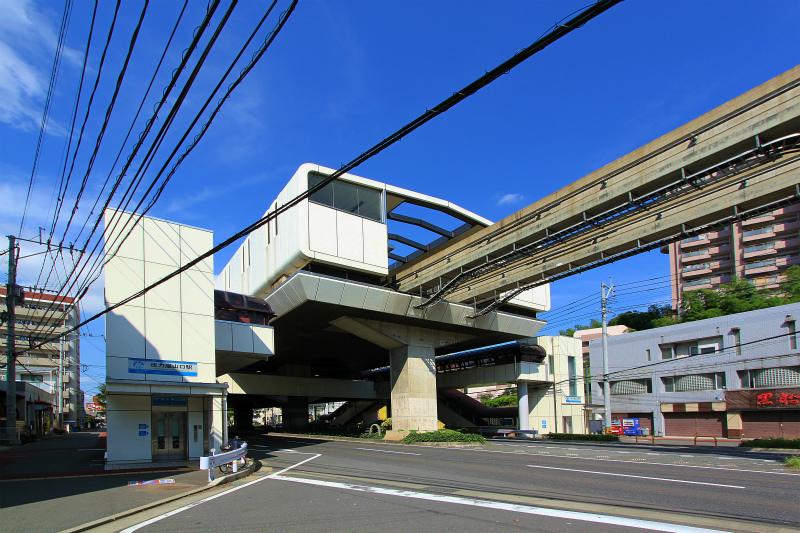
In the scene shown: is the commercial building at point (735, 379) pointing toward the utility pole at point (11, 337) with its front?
yes

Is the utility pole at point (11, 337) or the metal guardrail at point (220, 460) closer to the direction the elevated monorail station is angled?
the metal guardrail

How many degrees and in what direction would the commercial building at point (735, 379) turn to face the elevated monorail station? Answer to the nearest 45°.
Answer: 0° — it already faces it

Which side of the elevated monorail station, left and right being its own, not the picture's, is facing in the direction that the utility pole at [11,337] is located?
right

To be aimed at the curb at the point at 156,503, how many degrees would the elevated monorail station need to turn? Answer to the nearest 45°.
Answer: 0° — it already faces it

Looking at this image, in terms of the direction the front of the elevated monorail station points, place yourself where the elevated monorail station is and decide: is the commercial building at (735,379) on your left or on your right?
on your left

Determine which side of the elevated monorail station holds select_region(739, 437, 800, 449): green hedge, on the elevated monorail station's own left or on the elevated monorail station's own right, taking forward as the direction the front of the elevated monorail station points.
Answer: on the elevated monorail station's own left
